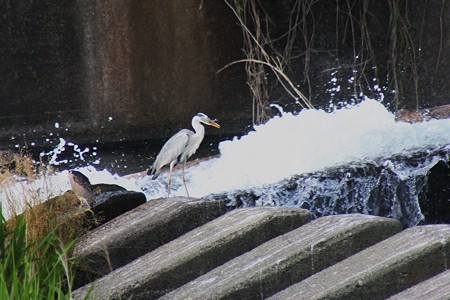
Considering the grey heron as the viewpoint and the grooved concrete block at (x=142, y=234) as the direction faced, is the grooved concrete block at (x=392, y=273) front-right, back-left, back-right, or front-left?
front-left

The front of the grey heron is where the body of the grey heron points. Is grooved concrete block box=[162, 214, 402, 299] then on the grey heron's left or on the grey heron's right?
on the grey heron's right

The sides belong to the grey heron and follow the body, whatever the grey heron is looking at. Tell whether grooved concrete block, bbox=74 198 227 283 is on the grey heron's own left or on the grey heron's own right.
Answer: on the grey heron's own right

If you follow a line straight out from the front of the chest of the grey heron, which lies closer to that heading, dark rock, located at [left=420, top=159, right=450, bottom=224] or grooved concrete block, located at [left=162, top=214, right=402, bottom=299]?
the dark rock

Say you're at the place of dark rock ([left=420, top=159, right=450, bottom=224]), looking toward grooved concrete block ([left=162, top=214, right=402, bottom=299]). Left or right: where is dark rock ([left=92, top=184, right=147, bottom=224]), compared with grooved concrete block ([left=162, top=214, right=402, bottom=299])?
right

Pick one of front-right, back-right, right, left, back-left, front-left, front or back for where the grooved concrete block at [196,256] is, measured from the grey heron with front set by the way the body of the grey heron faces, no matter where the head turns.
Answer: right

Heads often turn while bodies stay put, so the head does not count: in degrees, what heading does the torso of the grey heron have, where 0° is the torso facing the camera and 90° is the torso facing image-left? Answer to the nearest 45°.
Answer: approximately 270°

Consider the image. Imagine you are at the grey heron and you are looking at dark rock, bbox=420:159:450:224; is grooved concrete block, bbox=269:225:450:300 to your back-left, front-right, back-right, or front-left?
front-right

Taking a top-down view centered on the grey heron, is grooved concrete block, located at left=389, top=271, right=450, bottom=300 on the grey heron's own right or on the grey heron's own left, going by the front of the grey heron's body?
on the grey heron's own right

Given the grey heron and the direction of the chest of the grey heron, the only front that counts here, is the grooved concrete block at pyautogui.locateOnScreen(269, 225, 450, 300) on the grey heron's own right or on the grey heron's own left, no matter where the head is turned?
on the grey heron's own right

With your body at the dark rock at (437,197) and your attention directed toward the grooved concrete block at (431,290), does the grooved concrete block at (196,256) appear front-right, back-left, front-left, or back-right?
front-right
